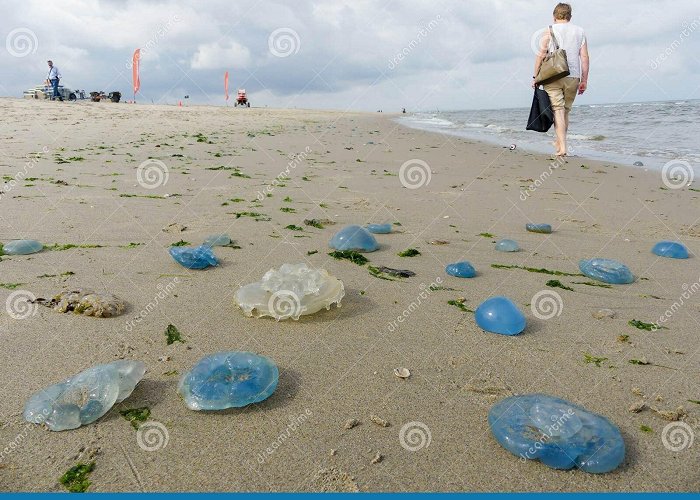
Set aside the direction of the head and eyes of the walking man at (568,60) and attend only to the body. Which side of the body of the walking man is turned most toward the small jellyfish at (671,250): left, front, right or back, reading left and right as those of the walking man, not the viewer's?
back

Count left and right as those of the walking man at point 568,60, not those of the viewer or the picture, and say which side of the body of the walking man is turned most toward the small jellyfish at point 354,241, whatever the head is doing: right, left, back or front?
back

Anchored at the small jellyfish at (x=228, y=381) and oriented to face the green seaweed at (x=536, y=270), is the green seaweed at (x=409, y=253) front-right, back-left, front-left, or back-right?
front-left

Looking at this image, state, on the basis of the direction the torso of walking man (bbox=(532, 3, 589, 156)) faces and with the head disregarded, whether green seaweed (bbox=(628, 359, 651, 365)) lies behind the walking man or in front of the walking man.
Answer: behind

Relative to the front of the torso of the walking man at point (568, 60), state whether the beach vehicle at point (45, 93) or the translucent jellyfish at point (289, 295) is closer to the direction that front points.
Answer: the beach vehicle

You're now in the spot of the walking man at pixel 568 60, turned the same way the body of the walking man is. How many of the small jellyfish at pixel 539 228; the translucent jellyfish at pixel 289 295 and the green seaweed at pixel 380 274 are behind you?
3

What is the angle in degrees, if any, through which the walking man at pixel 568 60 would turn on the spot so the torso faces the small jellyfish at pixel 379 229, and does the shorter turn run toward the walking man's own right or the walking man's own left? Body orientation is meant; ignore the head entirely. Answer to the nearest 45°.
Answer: approximately 180°

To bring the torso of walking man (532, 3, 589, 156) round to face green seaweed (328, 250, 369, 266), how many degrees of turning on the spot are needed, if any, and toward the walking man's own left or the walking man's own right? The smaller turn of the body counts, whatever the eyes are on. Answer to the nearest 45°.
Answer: approximately 180°

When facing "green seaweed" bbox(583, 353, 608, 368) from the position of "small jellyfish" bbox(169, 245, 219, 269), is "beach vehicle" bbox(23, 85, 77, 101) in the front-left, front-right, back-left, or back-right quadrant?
back-left

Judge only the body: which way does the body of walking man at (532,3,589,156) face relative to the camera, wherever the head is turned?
away from the camera

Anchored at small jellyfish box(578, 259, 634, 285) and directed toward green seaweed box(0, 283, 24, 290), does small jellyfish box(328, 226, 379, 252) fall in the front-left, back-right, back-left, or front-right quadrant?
front-right

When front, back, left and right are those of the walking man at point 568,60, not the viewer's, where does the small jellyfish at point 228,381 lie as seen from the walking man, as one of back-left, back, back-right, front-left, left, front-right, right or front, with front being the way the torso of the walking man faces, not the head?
back

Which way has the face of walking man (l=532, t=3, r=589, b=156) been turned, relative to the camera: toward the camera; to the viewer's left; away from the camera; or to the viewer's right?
away from the camera

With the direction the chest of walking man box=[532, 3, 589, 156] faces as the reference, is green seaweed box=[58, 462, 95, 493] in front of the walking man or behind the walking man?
behind

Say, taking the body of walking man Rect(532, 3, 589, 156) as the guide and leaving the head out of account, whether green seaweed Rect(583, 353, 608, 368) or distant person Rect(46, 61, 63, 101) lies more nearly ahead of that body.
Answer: the distant person

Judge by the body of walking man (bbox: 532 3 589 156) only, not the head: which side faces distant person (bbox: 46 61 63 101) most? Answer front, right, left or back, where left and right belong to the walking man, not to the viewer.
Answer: left

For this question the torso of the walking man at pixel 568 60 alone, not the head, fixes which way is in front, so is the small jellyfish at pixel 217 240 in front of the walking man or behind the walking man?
behind

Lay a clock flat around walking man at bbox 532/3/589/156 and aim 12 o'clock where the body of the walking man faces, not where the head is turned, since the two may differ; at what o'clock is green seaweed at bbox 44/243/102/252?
The green seaweed is roughly at 7 o'clock from the walking man.

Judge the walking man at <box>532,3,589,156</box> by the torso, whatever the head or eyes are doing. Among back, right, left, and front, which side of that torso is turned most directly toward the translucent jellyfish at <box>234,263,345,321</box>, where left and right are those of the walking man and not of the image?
back
